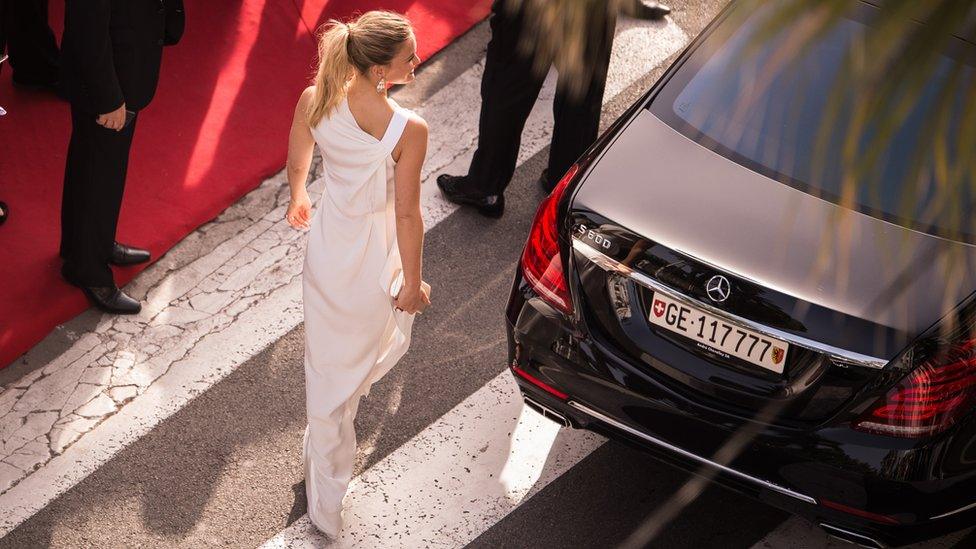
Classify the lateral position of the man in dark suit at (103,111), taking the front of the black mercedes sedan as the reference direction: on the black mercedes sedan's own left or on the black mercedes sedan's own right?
on the black mercedes sedan's own left

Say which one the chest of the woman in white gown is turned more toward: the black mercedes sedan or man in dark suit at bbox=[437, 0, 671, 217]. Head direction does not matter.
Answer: the man in dark suit

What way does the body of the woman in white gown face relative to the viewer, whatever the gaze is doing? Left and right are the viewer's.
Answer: facing away from the viewer and to the right of the viewer

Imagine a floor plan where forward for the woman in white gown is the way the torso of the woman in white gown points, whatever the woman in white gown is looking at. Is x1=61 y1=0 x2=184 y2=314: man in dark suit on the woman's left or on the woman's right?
on the woman's left

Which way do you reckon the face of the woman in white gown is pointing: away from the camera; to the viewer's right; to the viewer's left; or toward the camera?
to the viewer's right

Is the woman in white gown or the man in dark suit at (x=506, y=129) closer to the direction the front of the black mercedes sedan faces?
the man in dark suit

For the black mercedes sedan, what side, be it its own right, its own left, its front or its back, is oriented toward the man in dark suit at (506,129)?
left

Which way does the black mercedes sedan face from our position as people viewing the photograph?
facing away from the viewer and to the right of the viewer
